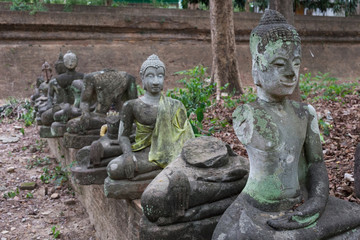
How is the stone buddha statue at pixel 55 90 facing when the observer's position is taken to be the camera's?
facing the viewer and to the left of the viewer

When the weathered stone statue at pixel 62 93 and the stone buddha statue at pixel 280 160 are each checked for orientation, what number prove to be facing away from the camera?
0

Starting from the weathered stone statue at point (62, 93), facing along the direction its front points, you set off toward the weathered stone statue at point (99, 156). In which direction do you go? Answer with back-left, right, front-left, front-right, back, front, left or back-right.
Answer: front

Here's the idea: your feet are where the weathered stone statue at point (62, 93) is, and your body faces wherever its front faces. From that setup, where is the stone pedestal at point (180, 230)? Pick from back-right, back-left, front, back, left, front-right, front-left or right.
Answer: front

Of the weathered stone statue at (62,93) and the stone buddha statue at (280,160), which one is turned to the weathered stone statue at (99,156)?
the weathered stone statue at (62,93)

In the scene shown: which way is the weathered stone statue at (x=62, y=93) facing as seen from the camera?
toward the camera

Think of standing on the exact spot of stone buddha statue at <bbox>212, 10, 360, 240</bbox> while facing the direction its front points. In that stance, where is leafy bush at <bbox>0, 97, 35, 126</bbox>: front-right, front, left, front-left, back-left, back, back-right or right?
back

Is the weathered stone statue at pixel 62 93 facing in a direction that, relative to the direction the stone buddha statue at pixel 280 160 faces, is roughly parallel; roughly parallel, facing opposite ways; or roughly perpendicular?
roughly parallel

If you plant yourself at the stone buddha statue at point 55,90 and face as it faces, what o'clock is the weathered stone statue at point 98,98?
The weathered stone statue is roughly at 10 o'clock from the stone buddha statue.
